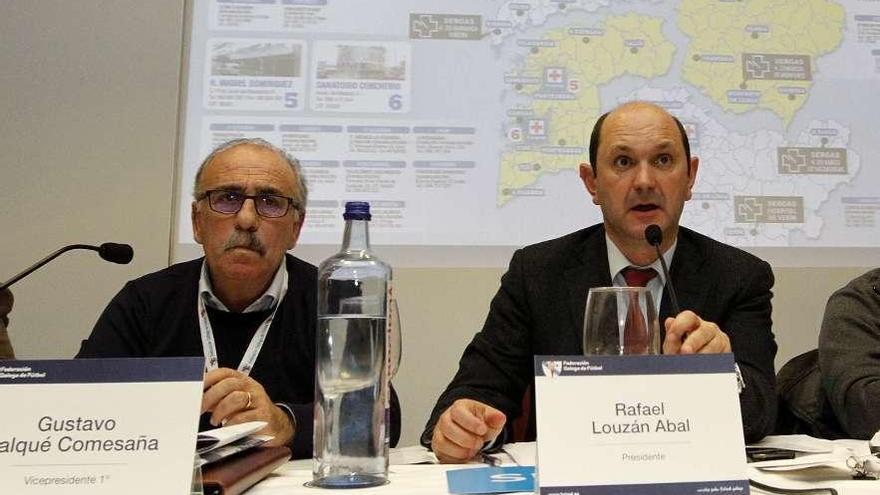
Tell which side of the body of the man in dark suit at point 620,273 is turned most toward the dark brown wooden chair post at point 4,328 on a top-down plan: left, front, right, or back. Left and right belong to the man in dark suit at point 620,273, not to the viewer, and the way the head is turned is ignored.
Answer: right

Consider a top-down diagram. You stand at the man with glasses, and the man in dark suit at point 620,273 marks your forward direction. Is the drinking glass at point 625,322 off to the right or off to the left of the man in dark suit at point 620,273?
right

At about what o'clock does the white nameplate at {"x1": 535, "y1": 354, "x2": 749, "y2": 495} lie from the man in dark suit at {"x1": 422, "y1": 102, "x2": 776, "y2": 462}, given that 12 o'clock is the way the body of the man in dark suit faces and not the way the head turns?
The white nameplate is roughly at 12 o'clock from the man in dark suit.

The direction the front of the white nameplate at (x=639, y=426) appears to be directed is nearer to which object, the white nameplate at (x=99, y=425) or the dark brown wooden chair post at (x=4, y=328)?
the white nameplate

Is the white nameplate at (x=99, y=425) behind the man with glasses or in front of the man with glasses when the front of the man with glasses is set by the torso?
in front

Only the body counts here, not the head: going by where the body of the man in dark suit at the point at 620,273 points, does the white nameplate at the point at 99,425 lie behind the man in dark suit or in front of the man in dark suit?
in front

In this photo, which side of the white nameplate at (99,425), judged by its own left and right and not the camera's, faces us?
front

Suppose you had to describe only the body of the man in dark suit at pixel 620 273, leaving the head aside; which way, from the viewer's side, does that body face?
toward the camera

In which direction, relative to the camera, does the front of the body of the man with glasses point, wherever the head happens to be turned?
toward the camera

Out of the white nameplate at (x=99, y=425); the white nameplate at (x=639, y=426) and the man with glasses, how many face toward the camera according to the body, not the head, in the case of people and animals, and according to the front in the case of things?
3

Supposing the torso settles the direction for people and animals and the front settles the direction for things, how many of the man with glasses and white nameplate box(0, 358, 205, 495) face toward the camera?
2
